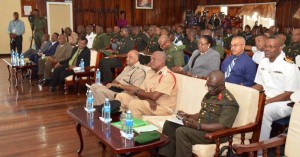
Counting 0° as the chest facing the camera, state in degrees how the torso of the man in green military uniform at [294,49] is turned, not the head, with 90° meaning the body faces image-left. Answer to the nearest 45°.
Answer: approximately 45°

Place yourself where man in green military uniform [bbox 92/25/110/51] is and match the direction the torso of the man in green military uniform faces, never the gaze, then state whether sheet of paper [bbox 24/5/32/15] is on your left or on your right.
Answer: on your right

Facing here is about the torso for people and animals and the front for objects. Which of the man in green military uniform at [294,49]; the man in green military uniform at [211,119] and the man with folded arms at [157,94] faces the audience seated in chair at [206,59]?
the man in green military uniform at [294,49]

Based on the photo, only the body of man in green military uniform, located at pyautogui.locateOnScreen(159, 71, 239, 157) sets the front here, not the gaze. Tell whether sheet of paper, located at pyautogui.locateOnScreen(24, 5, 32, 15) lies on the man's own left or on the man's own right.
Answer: on the man's own right

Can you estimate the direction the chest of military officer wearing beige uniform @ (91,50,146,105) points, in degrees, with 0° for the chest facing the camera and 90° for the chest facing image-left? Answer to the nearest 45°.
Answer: approximately 45°

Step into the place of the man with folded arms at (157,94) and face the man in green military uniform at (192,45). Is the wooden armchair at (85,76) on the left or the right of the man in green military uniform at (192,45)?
left

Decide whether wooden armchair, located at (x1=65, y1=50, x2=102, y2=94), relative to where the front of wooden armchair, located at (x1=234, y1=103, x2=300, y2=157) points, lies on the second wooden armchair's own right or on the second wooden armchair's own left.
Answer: on the second wooden armchair's own right

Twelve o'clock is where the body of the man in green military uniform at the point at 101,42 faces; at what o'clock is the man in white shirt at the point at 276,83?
The man in white shirt is roughly at 10 o'clock from the man in green military uniform.
